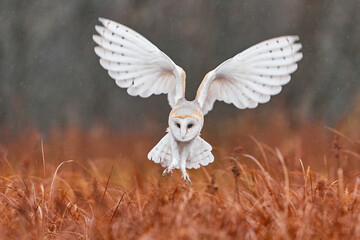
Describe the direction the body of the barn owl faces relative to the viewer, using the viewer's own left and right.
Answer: facing the viewer
